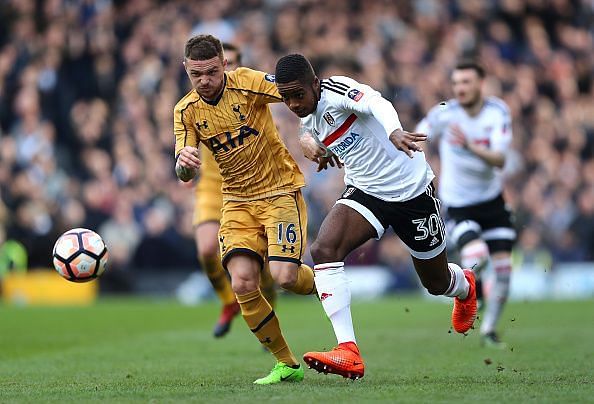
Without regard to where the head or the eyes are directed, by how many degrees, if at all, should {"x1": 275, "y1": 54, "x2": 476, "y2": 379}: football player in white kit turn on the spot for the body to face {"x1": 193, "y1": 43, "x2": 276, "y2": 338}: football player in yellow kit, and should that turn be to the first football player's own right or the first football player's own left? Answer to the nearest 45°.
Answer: approximately 90° to the first football player's own right

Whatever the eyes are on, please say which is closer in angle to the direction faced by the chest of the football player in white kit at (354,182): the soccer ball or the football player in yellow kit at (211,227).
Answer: the soccer ball

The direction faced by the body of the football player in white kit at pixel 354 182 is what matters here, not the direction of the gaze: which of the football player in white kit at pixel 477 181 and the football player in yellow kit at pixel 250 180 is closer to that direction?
the football player in yellow kit

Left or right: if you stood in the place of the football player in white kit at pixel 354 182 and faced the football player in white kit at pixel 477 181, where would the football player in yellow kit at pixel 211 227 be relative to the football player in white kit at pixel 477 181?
left

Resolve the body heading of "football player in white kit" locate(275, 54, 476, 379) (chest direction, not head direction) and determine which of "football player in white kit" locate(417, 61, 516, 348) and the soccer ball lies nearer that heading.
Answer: the soccer ball

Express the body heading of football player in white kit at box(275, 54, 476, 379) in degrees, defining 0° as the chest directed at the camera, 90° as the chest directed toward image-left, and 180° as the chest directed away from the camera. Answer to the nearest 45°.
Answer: approximately 45°

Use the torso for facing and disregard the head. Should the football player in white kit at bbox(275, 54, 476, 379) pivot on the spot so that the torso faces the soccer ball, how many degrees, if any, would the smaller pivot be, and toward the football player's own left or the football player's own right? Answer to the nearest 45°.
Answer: approximately 45° to the football player's own right
